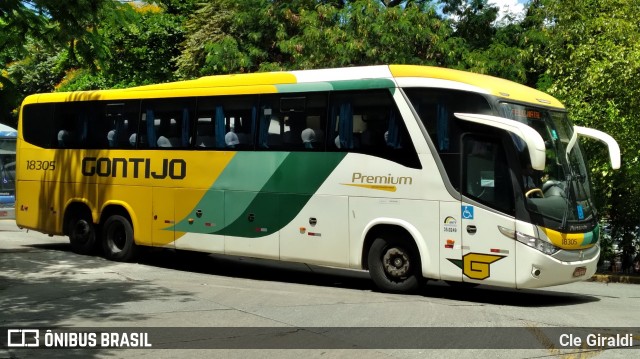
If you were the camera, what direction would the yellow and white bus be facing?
facing the viewer and to the right of the viewer

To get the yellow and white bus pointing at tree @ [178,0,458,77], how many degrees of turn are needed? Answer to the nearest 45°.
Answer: approximately 135° to its left

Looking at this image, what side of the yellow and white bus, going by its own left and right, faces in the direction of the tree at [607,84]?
left

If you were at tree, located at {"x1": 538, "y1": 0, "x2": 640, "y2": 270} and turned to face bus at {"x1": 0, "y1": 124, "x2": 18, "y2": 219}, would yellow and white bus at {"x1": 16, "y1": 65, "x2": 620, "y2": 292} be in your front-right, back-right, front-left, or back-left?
front-left

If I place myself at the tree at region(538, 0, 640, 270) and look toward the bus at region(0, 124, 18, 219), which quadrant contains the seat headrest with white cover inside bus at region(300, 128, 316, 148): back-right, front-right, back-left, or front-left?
front-left
